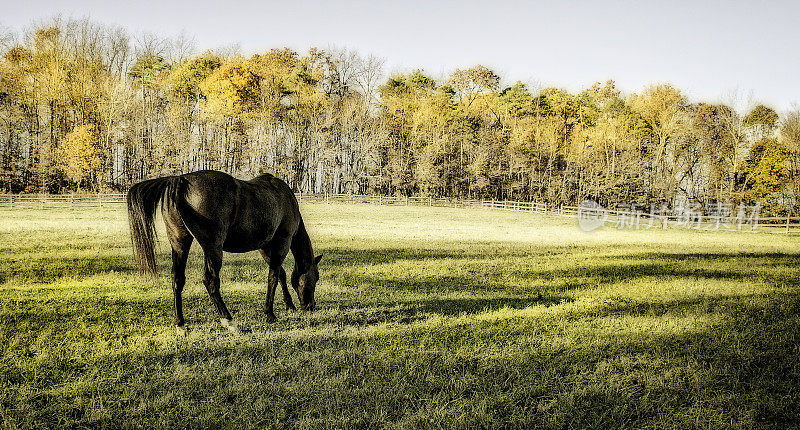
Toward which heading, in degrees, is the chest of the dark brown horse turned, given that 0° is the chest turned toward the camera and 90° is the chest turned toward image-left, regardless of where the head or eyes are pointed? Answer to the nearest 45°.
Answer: approximately 225°

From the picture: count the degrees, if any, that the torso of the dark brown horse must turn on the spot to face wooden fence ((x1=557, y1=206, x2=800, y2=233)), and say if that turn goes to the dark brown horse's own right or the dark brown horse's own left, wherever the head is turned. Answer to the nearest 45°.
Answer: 0° — it already faces it
